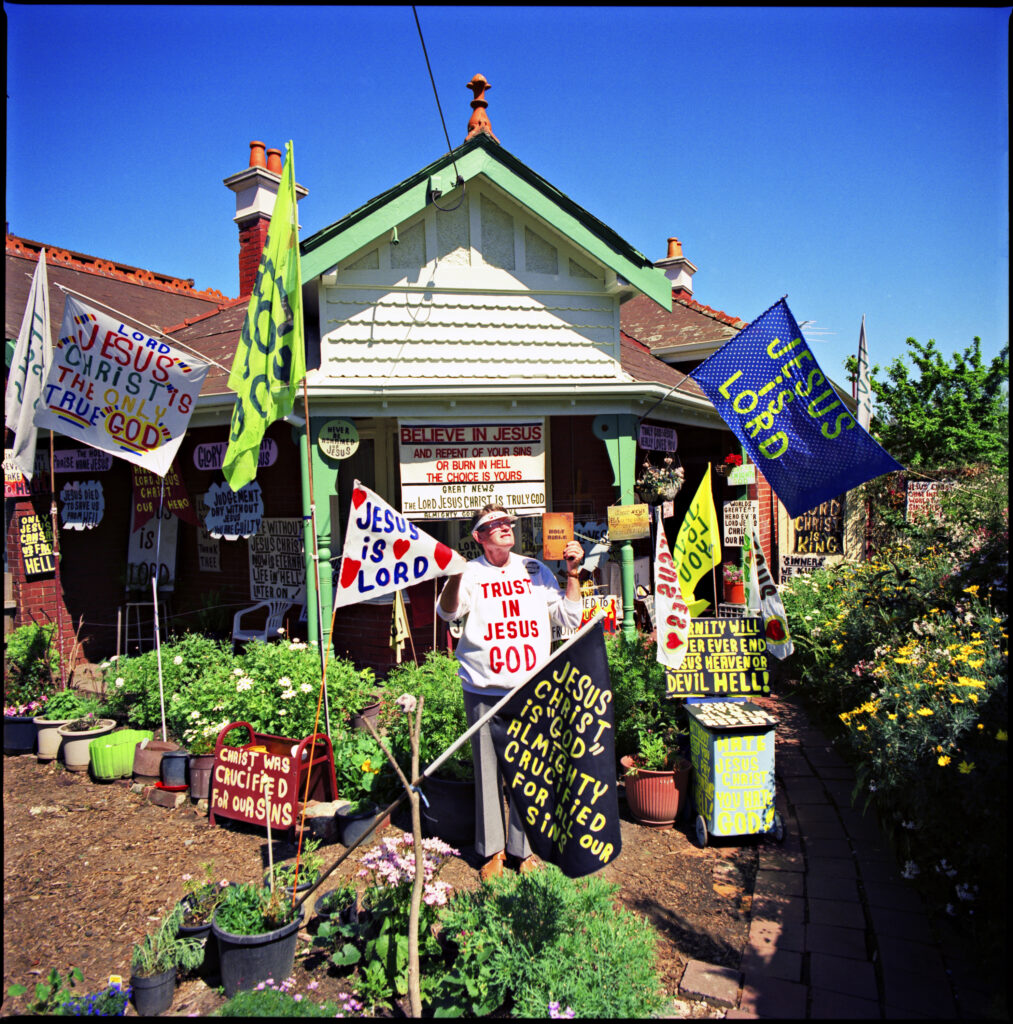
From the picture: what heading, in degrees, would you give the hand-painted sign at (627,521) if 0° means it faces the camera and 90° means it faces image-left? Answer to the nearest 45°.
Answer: approximately 0°

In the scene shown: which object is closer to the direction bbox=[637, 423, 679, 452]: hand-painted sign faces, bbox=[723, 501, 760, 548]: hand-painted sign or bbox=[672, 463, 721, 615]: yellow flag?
the yellow flag

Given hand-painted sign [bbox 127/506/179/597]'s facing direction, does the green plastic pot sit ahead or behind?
ahead

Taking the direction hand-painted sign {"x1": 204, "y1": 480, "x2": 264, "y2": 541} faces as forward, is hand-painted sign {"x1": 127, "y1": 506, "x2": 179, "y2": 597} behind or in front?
behind

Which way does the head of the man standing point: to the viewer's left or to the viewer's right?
to the viewer's right

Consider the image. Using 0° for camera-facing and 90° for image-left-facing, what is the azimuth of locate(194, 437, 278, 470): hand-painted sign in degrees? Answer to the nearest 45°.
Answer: approximately 0°
